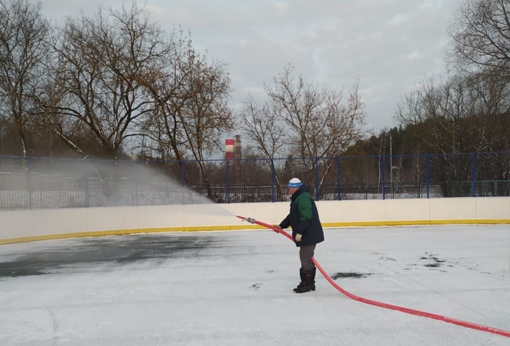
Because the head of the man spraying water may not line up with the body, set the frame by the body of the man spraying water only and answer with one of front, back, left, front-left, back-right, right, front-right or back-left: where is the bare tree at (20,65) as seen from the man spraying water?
front-right

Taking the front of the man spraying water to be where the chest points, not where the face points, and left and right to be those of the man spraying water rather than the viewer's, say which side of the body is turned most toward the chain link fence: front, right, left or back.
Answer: right

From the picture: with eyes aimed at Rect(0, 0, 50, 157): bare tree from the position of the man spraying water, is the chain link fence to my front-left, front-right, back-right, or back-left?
front-right

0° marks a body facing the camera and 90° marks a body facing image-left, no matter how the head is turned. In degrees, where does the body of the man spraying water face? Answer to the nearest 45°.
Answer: approximately 90°
